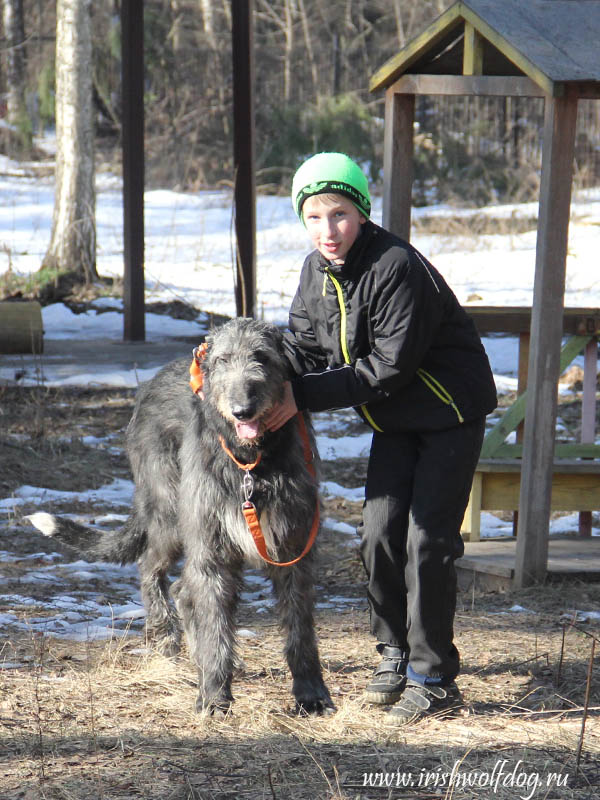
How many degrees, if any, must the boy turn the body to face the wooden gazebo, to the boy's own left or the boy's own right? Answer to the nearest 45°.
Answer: approximately 135° to the boy's own right

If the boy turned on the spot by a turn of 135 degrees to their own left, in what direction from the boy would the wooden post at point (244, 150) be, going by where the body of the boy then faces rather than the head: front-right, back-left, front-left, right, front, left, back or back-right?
left

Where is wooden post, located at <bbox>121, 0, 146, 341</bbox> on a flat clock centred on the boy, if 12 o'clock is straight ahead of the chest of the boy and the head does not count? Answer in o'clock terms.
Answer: The wooden post is roughly at 4 o'clock from the boy.

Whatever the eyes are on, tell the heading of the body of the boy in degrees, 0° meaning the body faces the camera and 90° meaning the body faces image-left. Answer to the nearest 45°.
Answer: approximately 45°
